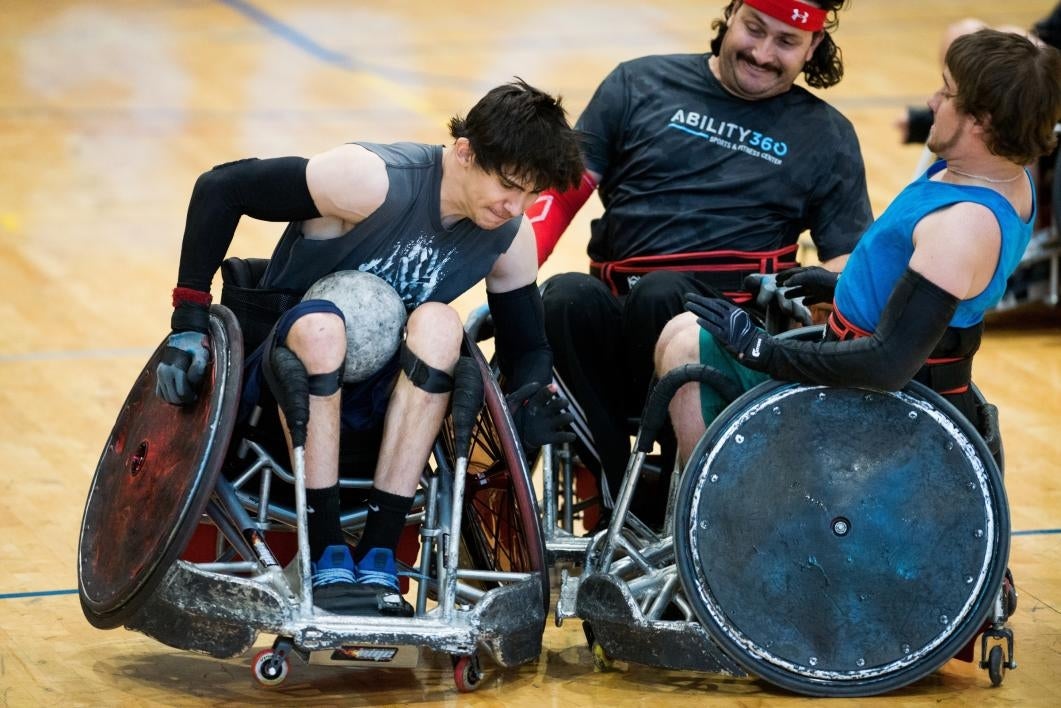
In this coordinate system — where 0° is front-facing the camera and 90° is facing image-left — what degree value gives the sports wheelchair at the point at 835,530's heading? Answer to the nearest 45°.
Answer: approximately 90°

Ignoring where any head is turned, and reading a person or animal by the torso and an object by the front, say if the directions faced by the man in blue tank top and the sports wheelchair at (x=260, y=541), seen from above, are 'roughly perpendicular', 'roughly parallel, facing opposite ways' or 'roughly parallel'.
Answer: roughly perpendicular

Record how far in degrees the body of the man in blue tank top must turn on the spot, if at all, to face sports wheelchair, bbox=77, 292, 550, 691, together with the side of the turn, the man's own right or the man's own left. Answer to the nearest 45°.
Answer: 0° — they already face it

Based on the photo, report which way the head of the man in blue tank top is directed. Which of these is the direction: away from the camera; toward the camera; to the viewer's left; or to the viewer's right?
to the viewer's left

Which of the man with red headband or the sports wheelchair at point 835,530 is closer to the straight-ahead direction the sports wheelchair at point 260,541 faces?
the sports wheelchair

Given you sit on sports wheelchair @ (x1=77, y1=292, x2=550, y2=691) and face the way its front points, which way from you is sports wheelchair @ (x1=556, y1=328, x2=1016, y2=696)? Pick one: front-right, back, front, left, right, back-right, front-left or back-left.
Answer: left

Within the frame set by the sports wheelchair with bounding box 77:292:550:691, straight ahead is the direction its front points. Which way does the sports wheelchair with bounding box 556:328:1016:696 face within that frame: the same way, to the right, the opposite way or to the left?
to the right

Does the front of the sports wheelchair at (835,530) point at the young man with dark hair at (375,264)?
yes

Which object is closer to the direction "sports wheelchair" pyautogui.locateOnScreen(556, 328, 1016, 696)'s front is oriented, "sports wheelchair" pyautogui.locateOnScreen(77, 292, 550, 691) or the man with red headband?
the sports wheelchair

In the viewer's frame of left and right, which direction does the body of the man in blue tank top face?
facing to the left of the viewer

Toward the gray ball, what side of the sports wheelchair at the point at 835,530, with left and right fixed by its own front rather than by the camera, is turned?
front
